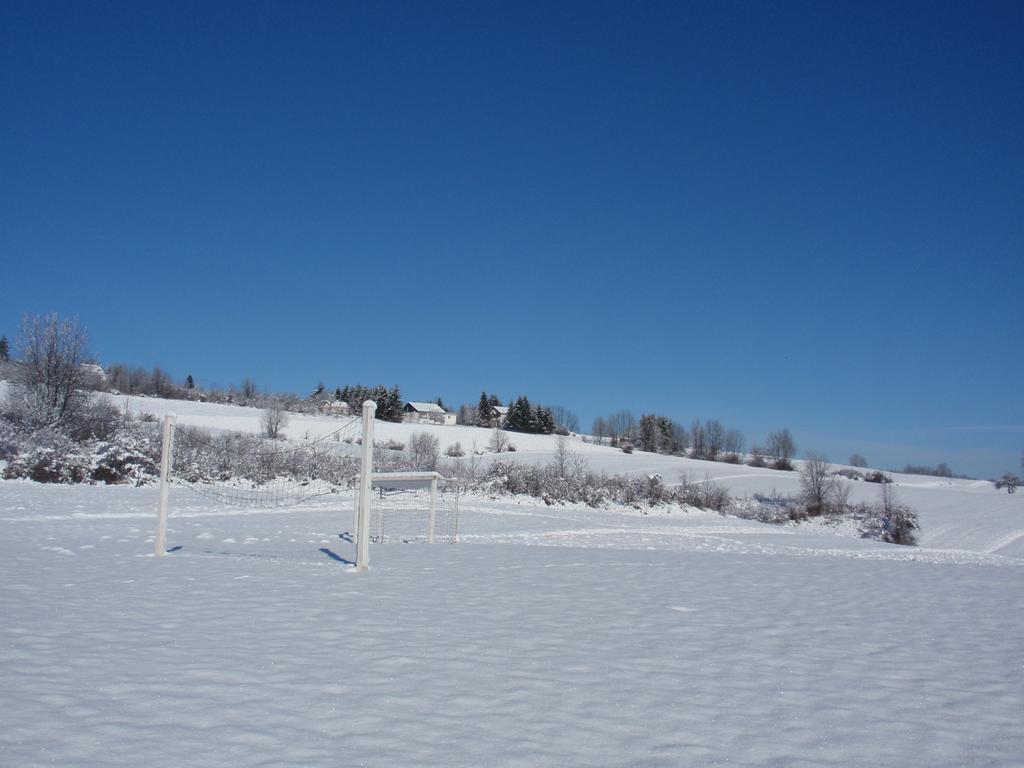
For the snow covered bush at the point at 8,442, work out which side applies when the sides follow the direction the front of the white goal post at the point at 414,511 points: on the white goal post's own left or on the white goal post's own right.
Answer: on the white goal post's own right

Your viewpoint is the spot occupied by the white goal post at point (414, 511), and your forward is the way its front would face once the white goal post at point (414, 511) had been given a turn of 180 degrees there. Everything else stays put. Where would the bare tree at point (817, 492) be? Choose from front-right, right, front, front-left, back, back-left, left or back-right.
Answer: front

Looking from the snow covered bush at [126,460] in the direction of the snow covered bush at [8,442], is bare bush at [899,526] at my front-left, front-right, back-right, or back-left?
back-left

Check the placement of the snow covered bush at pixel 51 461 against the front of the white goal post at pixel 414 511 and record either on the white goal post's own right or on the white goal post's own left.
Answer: on the white goal post's own right

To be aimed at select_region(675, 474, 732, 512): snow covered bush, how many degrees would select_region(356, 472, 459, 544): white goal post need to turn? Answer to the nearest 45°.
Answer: approximately 180°

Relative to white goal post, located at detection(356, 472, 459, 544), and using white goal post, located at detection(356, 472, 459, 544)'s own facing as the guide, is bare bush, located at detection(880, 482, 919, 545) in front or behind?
behind

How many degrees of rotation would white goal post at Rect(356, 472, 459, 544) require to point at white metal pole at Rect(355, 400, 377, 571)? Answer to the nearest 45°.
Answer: approximately 45° to its left

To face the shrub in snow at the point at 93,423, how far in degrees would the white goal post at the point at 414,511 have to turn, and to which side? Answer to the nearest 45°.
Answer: approximately 90° to its right

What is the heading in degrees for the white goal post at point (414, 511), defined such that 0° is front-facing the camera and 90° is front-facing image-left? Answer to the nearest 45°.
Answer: approximately 45°
